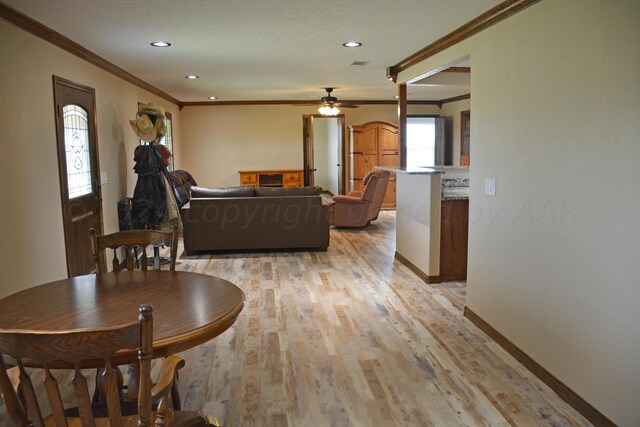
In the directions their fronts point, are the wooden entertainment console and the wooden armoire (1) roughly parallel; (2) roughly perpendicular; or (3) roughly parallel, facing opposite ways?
roughly parallel

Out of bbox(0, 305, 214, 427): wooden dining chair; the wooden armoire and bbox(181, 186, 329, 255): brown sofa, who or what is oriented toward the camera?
the wooden armoire

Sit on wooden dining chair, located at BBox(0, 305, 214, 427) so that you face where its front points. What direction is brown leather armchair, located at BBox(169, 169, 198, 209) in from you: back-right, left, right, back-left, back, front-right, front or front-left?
front-left

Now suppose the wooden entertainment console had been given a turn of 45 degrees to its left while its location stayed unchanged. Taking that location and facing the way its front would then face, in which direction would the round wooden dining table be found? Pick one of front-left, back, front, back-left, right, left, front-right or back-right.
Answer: front-right

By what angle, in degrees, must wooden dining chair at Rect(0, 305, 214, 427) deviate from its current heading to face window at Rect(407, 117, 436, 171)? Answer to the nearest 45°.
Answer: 0° — it already faces it

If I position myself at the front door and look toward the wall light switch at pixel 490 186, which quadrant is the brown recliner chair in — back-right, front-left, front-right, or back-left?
front-left

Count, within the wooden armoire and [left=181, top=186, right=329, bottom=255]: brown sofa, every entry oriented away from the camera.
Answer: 1

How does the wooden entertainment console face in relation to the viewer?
toward the camera

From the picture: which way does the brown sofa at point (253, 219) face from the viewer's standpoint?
away from the camera

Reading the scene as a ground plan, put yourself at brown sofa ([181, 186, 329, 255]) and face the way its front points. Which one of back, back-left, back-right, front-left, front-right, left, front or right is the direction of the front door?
back-left

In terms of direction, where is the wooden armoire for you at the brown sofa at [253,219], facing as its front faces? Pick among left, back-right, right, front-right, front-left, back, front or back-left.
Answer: front-right

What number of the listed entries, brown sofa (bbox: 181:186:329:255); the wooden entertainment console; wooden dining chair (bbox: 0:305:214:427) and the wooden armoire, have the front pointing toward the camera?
2

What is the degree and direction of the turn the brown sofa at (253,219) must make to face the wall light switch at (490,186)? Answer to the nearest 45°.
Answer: approximately 135° to its right

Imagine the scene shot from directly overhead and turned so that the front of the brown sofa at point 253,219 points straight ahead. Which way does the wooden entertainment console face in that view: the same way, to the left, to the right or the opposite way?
the opposite way

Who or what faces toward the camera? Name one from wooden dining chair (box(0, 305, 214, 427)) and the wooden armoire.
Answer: the wooden armoire

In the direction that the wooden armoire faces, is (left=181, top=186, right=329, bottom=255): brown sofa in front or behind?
in front

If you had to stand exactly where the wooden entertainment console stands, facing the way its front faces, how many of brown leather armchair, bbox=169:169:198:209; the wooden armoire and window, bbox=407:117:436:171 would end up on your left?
2

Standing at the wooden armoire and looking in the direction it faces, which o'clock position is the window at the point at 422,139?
The window is roughly at 8 o'clock from the wooden armoire.

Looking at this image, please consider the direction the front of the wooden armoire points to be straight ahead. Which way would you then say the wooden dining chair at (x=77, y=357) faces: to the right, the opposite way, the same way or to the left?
the opposite way
